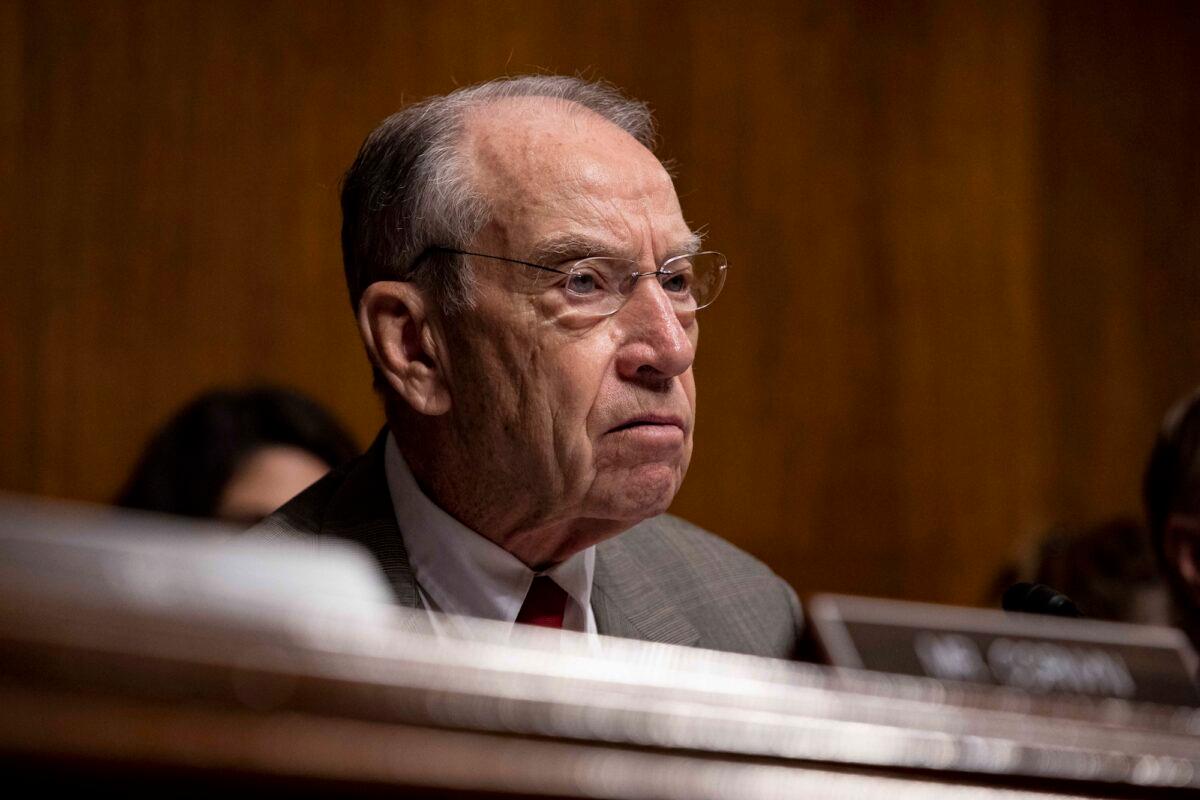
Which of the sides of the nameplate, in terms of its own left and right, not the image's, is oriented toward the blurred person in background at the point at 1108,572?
back

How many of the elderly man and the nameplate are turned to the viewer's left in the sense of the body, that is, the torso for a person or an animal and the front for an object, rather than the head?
0

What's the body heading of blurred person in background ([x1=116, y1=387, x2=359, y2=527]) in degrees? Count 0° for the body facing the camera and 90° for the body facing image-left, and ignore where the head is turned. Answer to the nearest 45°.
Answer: approximately 315°

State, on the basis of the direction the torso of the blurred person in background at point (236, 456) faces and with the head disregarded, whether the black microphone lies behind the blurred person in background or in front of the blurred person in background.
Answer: in front

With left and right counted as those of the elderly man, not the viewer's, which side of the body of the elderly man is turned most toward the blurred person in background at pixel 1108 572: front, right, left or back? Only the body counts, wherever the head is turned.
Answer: left

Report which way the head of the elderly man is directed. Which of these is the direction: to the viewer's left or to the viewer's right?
to the viewer's right
